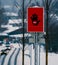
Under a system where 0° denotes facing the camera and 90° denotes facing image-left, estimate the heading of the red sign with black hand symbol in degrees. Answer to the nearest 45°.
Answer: approximately 0°
